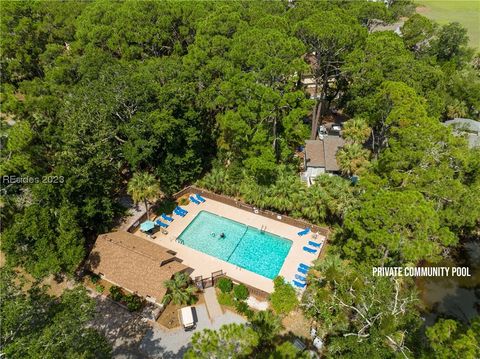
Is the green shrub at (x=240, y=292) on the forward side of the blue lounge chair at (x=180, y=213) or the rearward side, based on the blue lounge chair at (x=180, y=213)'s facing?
on the forward side

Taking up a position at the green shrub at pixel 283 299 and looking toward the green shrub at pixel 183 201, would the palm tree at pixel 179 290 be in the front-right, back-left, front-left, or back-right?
front-left

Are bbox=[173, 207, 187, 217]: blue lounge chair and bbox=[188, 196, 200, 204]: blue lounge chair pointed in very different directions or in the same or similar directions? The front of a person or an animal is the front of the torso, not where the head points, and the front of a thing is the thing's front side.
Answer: same or similar directions

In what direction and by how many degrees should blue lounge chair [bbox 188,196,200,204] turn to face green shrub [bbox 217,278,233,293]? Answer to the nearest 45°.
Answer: approximately 45° to its right

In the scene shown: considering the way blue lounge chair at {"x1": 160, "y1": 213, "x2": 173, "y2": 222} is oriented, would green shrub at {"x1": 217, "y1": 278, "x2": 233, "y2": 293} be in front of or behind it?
in front

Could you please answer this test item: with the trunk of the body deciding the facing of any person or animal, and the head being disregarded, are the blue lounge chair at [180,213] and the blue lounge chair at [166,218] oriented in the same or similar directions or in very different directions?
same or similar directions

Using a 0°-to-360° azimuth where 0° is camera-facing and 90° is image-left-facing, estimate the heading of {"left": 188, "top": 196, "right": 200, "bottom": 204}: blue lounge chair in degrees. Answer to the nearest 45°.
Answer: approximately 315°

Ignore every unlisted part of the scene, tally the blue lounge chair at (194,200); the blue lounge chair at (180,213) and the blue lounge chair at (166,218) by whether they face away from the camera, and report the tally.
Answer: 0

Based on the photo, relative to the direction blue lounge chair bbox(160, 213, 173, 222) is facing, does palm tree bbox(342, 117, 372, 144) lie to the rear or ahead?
ahead

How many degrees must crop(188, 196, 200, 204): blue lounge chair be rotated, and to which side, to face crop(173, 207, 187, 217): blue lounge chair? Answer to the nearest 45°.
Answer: approximately 90° to its right

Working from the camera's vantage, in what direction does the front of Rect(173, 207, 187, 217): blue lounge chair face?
facing the viewer and to the right of the viewer

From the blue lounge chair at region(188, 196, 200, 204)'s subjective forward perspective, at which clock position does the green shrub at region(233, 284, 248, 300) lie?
The green shrub is roughly at 1 o'clock from the blue lounge chair.

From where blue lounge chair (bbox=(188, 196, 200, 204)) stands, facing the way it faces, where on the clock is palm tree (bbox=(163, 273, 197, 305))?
The palm tree is roughly at 2 o'clock from the blue lounge chair.

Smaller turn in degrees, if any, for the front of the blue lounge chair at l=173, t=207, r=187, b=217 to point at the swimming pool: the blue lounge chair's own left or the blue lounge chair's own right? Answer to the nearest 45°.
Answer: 0° — it already faces it

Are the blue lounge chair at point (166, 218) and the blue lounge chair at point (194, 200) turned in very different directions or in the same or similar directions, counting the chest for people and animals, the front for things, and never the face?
same or similar directions

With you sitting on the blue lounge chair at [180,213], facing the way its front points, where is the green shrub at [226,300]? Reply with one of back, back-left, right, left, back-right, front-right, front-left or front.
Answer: front-right

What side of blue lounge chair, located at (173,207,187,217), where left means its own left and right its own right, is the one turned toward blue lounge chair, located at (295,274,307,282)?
front

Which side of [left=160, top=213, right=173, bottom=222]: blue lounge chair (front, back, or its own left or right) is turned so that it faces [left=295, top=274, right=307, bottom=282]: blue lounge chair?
front
